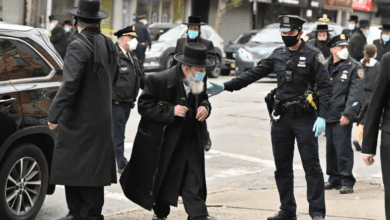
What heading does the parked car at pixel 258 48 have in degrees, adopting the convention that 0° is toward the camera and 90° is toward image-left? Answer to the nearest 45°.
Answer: approximately 45°

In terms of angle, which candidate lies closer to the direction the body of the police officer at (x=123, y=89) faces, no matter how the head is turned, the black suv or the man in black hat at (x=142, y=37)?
the black suv

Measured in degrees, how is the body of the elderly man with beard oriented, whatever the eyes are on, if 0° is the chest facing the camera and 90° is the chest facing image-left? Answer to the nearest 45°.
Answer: approximately 315°

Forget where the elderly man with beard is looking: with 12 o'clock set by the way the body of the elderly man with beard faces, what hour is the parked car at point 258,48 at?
The parked car is roughly at 8 o'clock from the elderly man with beard.

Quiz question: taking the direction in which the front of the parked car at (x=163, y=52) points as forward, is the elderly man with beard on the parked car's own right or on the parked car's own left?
on the parked car's own left

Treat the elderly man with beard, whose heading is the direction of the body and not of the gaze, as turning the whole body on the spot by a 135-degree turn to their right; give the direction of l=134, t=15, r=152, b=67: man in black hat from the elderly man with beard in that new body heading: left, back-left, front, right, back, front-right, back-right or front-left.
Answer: right
